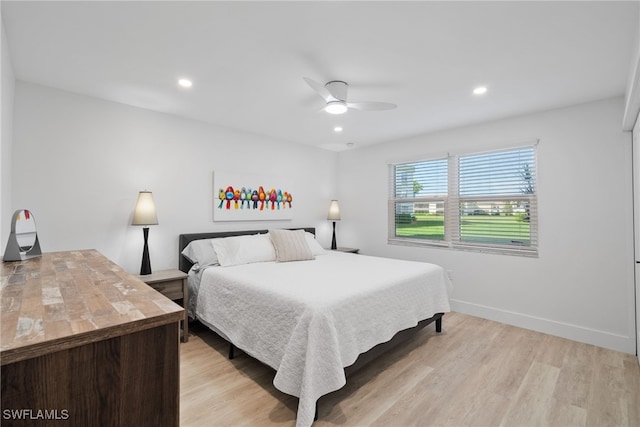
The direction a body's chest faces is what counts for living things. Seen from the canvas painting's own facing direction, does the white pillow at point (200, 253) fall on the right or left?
on its right

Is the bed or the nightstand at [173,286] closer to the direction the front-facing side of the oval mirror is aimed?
the bed

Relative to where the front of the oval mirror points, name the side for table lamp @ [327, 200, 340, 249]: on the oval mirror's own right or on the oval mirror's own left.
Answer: on the oval mirror's own left

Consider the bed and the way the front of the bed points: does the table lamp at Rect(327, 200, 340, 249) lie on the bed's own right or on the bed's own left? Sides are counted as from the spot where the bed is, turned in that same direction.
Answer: on the bed's own left

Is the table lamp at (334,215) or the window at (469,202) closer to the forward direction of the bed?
the window

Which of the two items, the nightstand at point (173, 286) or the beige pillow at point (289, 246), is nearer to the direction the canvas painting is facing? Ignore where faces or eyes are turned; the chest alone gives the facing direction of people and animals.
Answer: the beige pillow

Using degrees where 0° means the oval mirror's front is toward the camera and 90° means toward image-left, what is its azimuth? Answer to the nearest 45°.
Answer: approximately 315°

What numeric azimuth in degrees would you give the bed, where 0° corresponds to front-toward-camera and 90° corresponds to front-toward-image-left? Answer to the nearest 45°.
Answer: approximately 315°

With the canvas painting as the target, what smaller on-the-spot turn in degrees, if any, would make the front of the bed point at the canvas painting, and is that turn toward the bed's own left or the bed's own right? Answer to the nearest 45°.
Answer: approximately 180°
